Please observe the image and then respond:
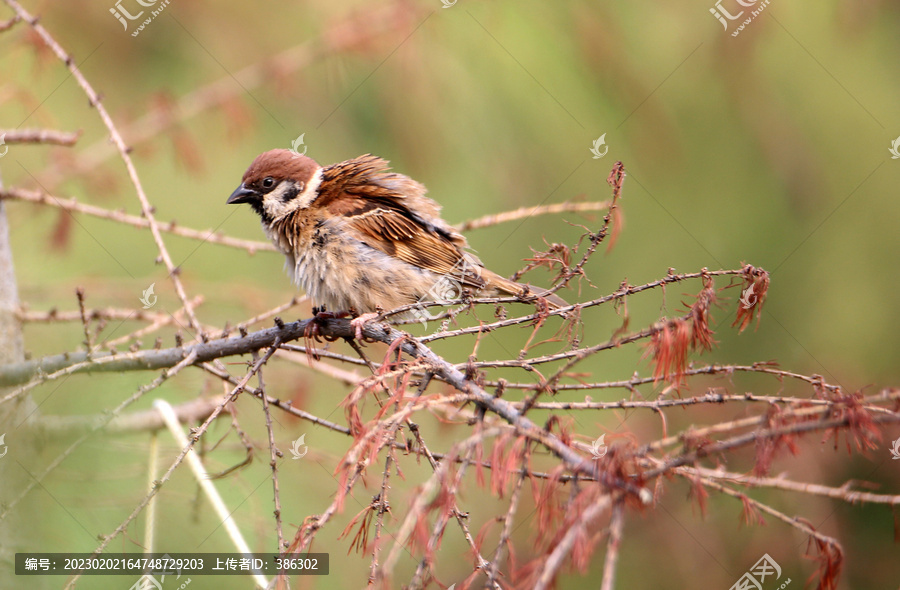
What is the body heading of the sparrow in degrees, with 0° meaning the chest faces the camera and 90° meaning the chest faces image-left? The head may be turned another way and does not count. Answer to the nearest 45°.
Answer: approximately 90°

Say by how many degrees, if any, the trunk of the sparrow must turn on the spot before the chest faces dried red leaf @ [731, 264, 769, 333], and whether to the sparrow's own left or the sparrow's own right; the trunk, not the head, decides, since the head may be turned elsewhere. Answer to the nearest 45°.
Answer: approximately 135° to the sparrow's own left
